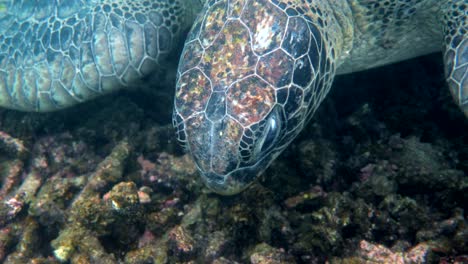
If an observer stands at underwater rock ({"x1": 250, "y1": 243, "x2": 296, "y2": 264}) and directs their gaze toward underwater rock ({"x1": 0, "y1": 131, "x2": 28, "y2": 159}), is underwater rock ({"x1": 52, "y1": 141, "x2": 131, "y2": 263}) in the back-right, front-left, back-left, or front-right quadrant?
front-left

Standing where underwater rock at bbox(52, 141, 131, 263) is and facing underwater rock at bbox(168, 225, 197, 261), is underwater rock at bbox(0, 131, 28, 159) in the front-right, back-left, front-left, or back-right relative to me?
back-left

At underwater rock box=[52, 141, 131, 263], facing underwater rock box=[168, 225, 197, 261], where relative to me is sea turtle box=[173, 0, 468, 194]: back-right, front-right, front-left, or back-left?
front-left

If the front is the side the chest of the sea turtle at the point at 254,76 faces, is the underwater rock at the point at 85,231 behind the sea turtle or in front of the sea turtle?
in front

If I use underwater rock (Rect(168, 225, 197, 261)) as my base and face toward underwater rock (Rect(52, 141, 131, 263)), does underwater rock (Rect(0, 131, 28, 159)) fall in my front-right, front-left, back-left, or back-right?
front-right
